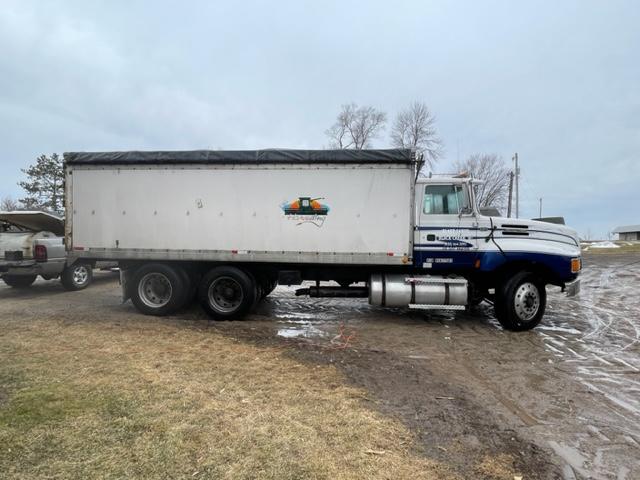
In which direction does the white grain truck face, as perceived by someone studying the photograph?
facing to the right of the viewer

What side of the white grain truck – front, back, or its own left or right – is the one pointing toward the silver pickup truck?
back
